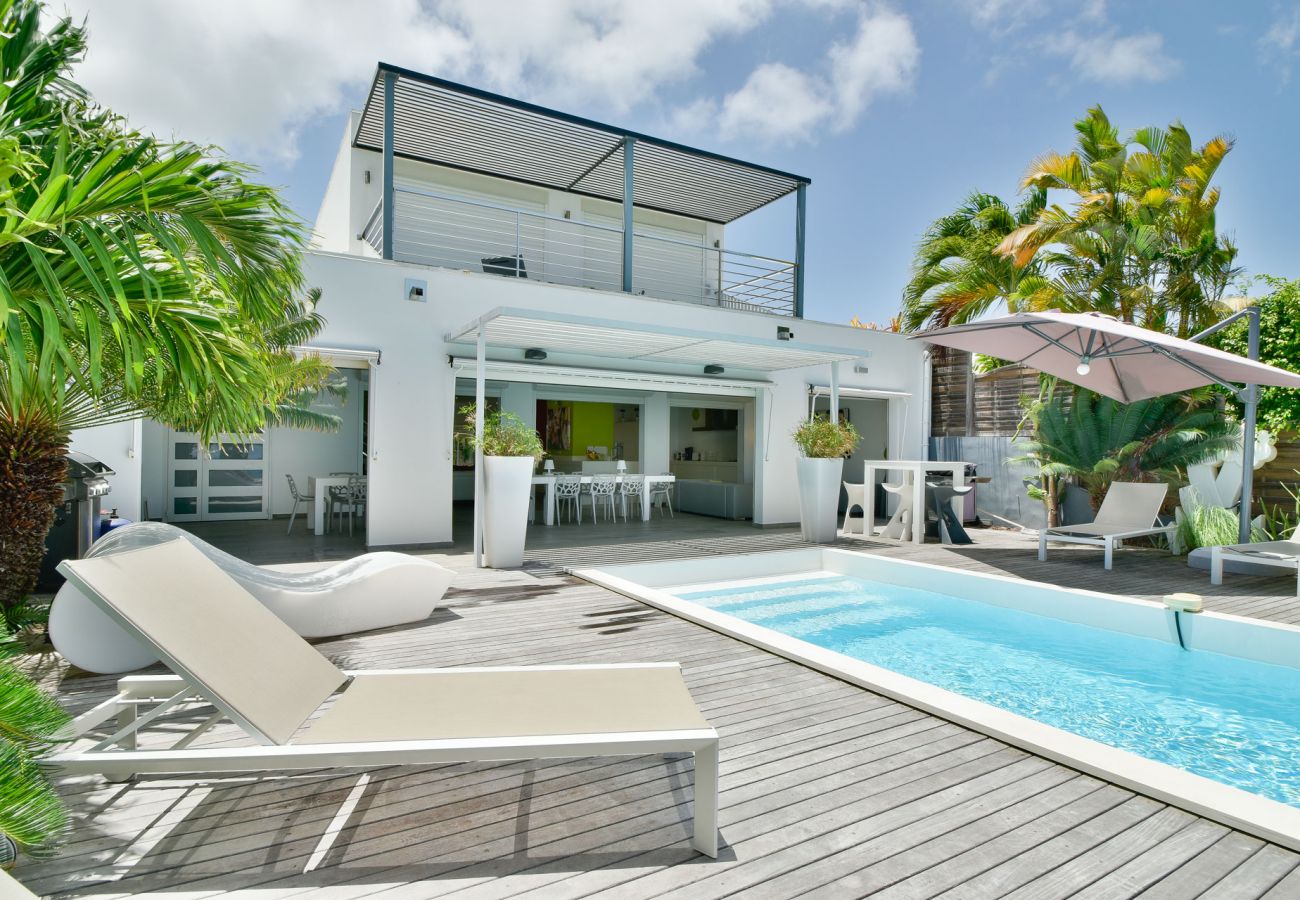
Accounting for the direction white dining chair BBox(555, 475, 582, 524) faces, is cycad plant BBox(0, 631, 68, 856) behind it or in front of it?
behind

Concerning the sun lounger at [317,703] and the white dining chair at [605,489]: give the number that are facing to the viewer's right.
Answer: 1

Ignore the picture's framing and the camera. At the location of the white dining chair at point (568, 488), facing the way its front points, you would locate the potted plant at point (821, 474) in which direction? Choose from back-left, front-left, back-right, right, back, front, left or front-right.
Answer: back-right

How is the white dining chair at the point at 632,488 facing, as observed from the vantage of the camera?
facing away from the viewer

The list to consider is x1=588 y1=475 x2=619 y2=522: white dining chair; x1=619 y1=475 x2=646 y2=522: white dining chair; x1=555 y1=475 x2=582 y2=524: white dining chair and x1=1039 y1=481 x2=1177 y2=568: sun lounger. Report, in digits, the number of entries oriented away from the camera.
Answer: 3

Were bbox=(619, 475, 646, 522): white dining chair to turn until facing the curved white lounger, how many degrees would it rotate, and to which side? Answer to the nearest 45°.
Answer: approximately 180°

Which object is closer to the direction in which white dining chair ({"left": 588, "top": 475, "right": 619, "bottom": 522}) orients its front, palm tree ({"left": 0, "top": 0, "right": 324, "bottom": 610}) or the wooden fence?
the wooden fence

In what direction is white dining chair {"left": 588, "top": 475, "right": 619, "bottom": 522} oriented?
away from the camera

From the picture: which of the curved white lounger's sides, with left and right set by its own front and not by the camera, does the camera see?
right

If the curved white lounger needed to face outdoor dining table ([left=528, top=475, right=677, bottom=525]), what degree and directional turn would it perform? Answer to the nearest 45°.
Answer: approximately 45° to its left

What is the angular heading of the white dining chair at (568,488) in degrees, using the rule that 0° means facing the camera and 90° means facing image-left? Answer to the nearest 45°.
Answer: approximately 180°

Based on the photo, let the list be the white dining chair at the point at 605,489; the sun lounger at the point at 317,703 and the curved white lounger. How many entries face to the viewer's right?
2

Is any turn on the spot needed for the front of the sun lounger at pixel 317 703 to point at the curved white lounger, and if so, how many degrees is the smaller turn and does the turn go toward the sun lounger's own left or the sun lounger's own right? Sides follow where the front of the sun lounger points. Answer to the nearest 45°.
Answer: approximately 90° to the sun lounger's own left

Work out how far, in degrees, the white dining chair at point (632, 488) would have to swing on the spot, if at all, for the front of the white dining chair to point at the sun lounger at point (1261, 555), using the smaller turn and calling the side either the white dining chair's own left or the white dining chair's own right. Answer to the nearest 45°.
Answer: approximately 135° to the white dining chair's own right
